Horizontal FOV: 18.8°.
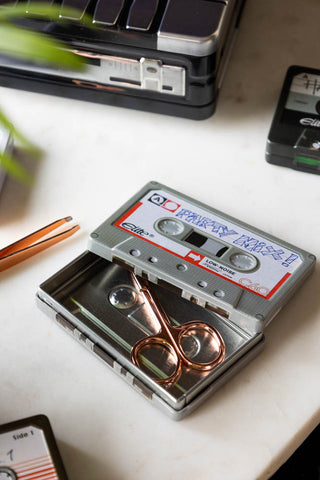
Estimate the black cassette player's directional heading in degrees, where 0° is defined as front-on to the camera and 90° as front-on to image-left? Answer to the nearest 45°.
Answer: approximately 0°

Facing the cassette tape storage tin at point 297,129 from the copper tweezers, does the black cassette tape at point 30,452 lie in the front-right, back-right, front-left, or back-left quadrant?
back-right
